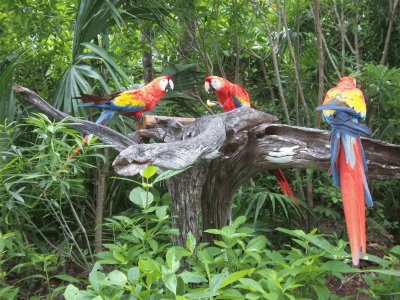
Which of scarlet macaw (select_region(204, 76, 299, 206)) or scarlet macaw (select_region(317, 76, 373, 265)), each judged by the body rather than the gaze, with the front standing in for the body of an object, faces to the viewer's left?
scarlet macaw (select_region(204, 76, 299, 206))

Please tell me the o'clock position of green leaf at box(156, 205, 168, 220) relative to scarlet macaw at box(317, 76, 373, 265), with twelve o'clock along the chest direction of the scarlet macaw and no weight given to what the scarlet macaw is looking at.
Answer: The green leaf is roughly at 8 o'clock from the scarlet macaw.

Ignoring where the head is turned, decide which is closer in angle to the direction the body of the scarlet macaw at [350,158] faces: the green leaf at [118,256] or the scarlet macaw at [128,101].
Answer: the scarlet macaw

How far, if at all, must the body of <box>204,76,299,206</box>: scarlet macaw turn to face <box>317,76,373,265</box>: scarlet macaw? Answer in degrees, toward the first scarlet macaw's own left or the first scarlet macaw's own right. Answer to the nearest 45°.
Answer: approximately 135° to the first scarlet macaw's own left

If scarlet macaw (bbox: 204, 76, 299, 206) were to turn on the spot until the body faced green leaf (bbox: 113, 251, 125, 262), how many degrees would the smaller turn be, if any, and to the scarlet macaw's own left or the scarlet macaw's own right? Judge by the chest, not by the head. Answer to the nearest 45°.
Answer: approximately 90° to the scarlet macaw's own left

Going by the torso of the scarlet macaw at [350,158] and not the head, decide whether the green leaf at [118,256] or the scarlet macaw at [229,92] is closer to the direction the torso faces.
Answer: the scarlet macaw

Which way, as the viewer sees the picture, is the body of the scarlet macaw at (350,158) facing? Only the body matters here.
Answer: away from the camera

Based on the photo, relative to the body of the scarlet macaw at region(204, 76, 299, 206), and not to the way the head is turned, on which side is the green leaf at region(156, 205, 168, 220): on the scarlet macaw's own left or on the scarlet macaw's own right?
on the scarlet macaw's own left

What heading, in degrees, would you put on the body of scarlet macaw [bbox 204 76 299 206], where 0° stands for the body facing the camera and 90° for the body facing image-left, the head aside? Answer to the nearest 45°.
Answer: approximately 90°
